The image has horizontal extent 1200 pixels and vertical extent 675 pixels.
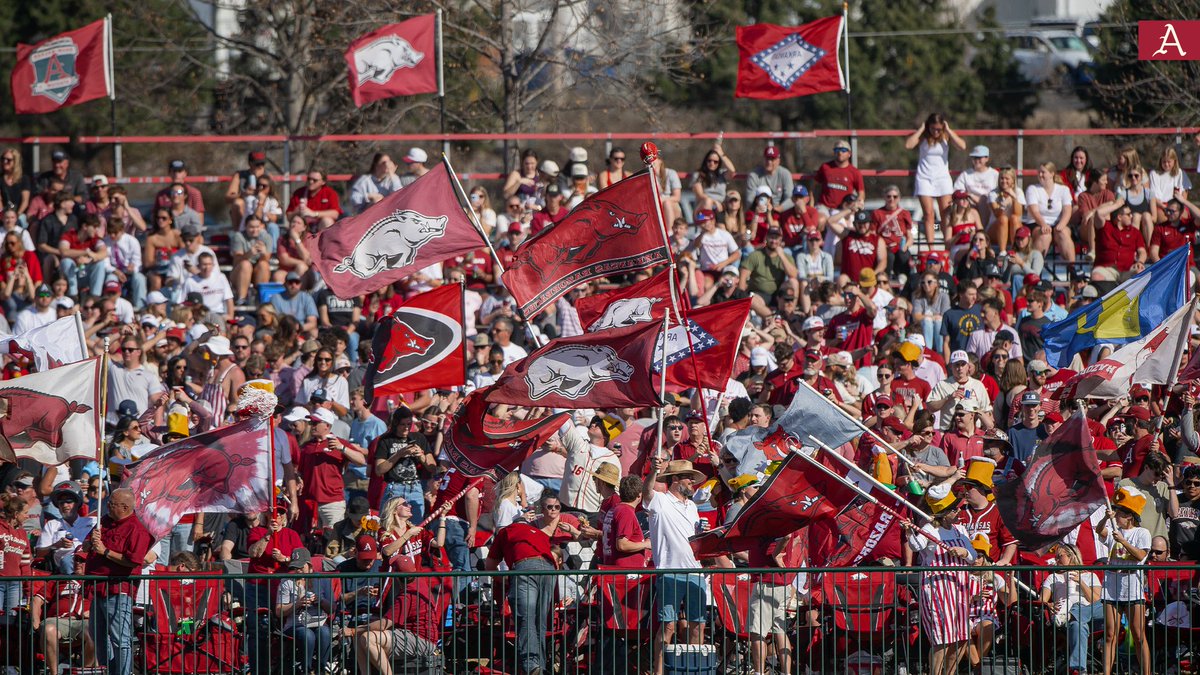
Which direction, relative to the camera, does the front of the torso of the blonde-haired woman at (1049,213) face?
toward the camera

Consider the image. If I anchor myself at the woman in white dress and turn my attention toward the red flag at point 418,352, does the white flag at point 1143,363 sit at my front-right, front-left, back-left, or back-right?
front-left

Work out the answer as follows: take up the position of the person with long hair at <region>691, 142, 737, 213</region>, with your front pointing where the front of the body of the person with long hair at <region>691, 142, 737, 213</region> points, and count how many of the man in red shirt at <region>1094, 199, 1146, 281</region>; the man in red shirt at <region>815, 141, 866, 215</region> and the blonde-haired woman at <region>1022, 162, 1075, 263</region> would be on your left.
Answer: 3

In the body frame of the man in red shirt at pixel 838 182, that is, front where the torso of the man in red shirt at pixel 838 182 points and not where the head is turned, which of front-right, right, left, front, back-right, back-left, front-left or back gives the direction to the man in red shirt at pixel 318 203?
right

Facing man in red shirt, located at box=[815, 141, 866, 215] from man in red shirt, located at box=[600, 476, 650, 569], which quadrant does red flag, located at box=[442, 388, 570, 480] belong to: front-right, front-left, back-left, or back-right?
front-left

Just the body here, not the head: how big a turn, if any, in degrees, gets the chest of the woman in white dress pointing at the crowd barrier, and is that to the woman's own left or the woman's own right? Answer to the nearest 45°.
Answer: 0° — they already face it

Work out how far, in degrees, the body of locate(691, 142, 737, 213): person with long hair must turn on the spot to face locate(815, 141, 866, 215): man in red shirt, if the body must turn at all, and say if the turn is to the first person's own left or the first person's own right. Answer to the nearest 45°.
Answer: approximately 90° to the first person's own left

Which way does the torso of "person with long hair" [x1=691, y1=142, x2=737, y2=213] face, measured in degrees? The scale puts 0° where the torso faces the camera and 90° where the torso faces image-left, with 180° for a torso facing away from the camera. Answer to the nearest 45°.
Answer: approximately 0°

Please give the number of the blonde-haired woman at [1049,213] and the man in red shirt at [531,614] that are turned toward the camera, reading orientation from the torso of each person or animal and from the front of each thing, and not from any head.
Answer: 1

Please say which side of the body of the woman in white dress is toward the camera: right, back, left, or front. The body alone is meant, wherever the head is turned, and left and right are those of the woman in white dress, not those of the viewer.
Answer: front

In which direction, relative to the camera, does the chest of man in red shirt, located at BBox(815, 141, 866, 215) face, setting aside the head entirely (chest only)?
toward the camera

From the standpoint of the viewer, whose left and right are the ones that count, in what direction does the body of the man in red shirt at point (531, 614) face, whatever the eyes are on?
facing away from the viewer

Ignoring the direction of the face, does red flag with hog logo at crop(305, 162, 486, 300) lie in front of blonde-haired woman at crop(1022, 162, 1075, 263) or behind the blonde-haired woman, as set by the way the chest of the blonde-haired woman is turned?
in front

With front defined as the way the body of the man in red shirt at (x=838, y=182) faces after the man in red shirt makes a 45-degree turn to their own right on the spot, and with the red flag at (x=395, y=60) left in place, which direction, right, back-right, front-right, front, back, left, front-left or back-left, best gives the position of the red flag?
front-right
